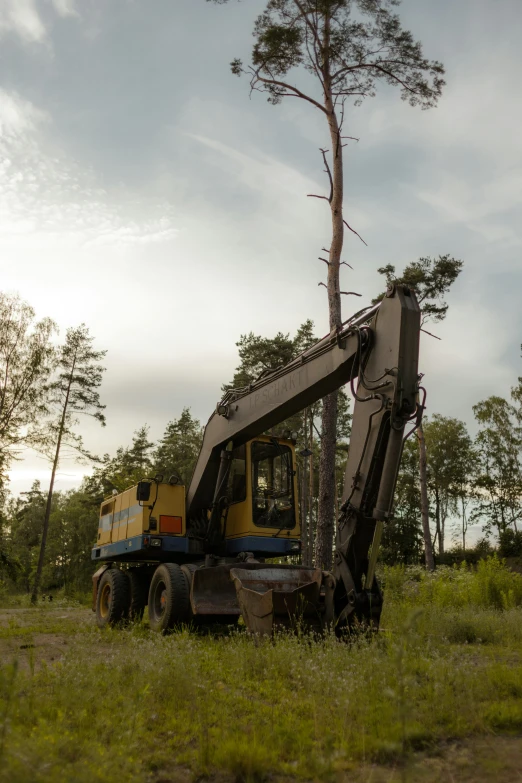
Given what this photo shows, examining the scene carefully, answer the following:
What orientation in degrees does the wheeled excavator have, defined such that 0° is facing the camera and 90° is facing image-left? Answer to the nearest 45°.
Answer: approximately 315°

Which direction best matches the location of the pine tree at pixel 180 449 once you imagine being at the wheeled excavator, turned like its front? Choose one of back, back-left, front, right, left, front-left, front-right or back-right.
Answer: back-left
